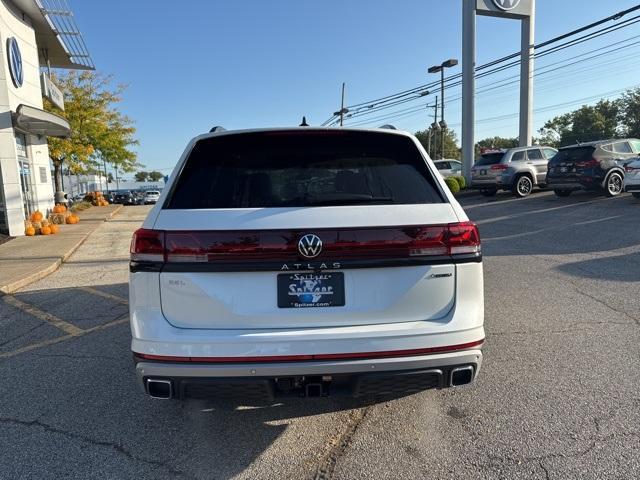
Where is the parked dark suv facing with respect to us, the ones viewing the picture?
facing away from the viewer and to the right of the viewer

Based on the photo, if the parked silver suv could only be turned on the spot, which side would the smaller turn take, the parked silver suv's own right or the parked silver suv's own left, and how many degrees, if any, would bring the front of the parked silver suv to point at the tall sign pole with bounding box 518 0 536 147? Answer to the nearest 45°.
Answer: approximately 45° to the parked silver suv's own left

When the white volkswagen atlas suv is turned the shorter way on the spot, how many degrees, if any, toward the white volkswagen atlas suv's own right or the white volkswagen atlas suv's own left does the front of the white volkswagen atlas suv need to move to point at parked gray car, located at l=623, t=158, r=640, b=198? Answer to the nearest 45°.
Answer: approximately 45° to the white volkswagen atlas suv's own right

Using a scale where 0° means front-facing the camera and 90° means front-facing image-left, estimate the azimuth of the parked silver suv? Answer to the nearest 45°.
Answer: approximately 225°

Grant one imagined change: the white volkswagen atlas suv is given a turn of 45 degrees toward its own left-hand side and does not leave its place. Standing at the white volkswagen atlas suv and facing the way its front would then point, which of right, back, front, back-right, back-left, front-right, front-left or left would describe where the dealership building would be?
front

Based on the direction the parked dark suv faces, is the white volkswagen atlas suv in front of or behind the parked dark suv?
behind

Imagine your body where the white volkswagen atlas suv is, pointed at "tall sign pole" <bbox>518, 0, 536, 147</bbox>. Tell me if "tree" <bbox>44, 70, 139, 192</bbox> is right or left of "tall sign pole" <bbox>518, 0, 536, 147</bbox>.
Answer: left

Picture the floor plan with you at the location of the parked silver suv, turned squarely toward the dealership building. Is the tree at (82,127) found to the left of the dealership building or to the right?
right

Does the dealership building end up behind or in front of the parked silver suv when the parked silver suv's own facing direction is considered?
behind

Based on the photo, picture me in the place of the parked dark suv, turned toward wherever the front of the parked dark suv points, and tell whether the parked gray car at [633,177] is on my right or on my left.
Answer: on my right

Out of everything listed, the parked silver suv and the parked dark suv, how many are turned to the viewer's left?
0

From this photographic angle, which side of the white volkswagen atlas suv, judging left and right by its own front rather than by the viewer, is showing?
back

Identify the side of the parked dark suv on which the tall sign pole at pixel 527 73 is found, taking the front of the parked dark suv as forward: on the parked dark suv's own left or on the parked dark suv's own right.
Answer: on the parked dark suv's own left
